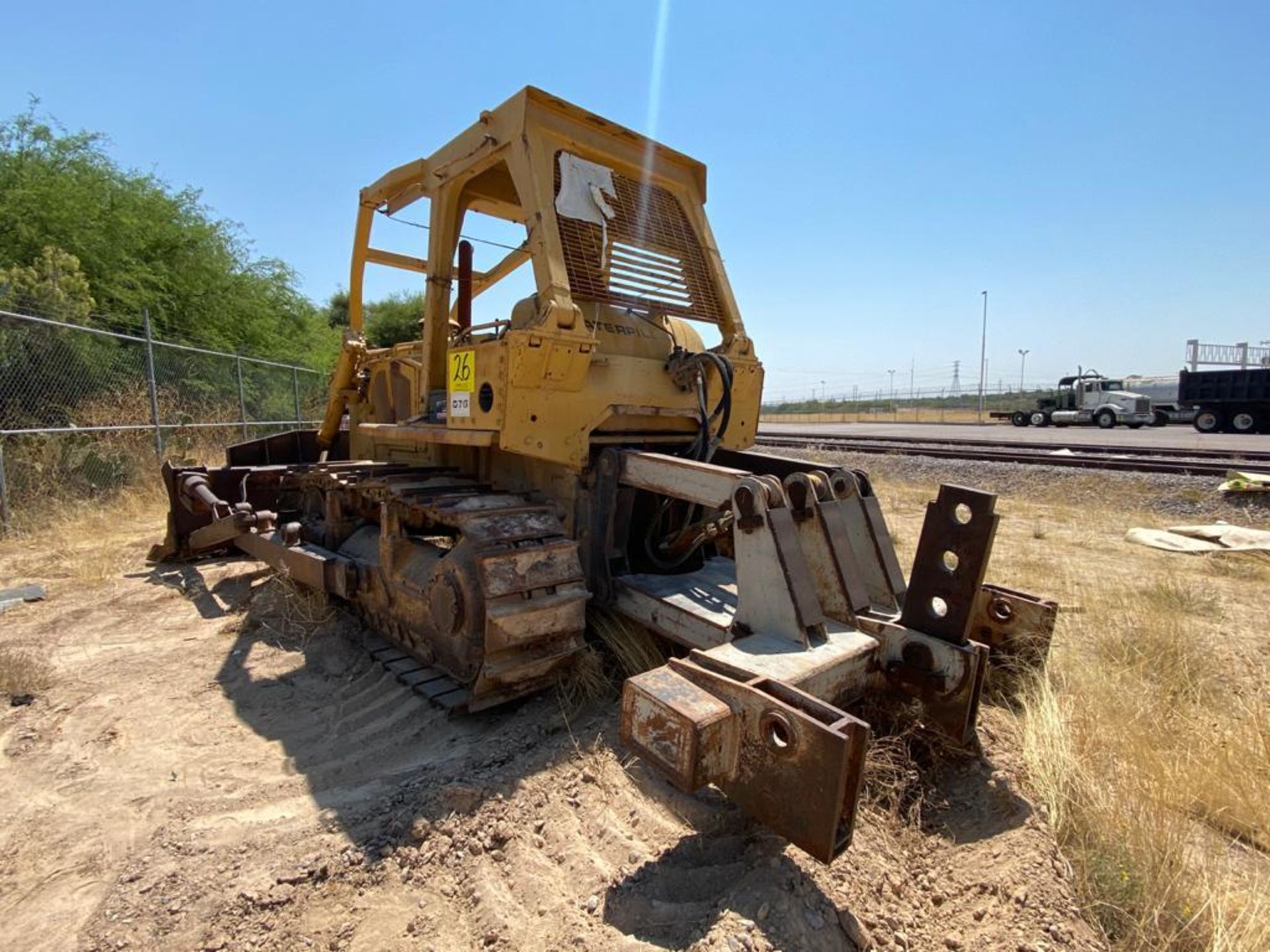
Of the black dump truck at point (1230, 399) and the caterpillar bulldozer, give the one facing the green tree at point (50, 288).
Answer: the caterpillar bulldozer

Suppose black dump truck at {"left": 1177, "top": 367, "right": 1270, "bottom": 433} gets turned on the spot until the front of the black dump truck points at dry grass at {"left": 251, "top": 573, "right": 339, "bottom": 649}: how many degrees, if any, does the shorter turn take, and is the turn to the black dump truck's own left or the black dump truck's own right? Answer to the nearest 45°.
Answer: approximately 90° to the black dump truck's own right

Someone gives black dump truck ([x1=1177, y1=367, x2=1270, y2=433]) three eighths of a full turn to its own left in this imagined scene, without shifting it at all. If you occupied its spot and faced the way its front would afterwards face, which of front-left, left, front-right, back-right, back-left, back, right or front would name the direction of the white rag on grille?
back-left

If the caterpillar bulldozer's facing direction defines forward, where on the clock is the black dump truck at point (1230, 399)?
The black dump truck is roughly at 3 o'clock from the caterpillar bulldozer.

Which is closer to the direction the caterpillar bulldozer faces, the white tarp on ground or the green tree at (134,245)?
the green tree

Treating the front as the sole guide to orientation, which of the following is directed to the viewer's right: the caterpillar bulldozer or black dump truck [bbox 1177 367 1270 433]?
the black dump truck

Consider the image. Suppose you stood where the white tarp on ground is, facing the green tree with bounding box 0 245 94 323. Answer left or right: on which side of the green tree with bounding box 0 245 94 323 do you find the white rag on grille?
left

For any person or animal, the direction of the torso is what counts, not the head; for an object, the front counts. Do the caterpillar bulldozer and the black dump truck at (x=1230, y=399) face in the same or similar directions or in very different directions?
very different directions

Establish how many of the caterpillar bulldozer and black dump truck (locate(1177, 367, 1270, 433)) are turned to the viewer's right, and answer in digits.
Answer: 1

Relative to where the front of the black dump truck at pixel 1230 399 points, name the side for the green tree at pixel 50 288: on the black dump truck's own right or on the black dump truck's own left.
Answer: on the black dump truck's own right

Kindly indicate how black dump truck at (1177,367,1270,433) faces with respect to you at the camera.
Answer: facing to the right of the viewer

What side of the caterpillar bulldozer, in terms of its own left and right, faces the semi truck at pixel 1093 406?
right

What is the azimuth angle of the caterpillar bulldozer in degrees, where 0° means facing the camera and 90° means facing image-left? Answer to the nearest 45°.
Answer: approximately 135°
